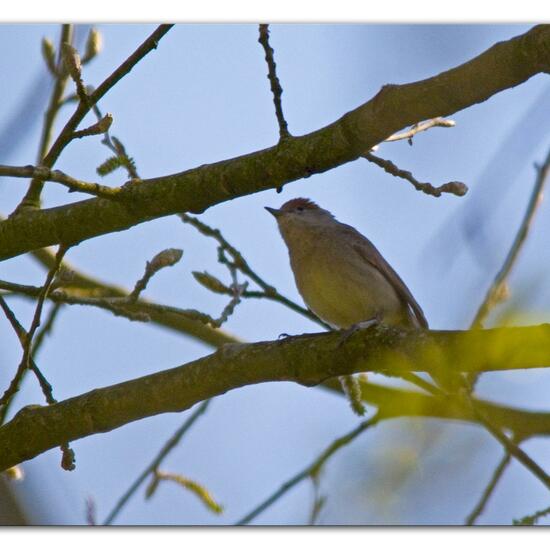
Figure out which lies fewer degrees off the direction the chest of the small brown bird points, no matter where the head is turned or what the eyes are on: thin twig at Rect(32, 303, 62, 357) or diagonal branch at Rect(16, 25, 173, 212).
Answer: the thin twig

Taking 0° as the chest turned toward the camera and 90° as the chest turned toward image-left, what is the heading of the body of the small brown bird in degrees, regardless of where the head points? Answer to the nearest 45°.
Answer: approximately 90°
